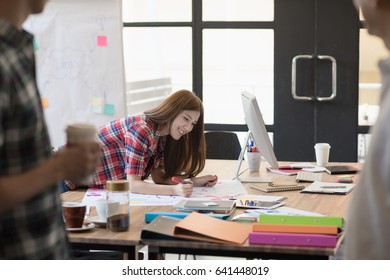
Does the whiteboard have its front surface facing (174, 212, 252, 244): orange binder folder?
yes

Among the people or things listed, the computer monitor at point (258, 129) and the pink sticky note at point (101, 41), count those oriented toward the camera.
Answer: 1

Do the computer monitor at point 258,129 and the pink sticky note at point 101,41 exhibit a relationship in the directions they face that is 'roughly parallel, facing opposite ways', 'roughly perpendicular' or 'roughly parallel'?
roughly perpendicular

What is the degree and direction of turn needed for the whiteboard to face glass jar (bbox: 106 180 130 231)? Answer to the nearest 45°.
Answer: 0° — it already faces it

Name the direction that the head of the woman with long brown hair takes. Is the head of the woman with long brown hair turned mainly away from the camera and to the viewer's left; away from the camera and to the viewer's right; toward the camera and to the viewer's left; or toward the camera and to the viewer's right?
toward the camera and to the viewer's right
